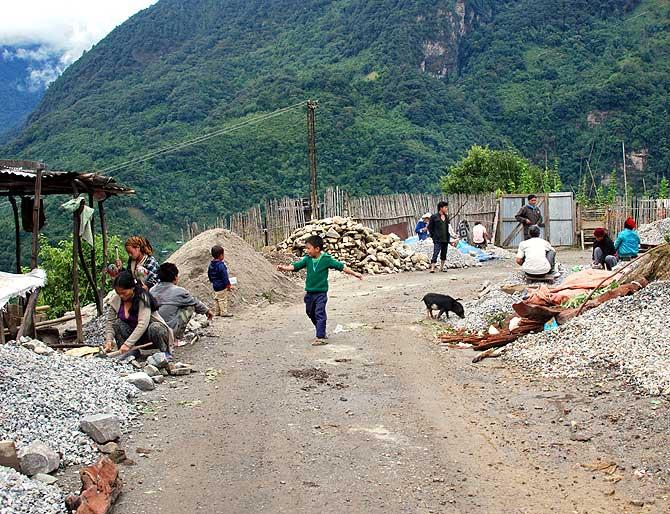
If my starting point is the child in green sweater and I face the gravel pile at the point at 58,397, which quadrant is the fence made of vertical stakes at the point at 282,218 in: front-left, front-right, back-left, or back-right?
back-right

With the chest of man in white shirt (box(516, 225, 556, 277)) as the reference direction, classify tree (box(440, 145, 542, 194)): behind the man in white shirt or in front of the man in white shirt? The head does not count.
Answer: in front

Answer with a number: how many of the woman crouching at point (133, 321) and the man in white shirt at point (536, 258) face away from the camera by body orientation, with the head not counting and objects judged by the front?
1

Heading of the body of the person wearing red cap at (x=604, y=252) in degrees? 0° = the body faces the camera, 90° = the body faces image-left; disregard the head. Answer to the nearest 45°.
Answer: approximately 45°

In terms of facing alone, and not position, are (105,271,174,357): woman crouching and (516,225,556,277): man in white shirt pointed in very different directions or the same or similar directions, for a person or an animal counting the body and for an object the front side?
very different directions

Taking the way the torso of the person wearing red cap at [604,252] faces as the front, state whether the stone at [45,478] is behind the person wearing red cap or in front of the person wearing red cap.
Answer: in front

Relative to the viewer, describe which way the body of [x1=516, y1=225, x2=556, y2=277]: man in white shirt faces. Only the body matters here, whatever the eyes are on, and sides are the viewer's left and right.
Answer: facing away from the viewer

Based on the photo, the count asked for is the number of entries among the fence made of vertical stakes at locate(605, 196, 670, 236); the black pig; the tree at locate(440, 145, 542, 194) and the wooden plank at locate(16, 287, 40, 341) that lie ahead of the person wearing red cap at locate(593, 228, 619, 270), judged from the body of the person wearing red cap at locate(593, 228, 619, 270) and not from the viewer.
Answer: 2

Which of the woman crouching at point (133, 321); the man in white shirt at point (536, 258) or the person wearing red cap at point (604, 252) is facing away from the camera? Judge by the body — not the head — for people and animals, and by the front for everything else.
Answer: the man in white shirt
